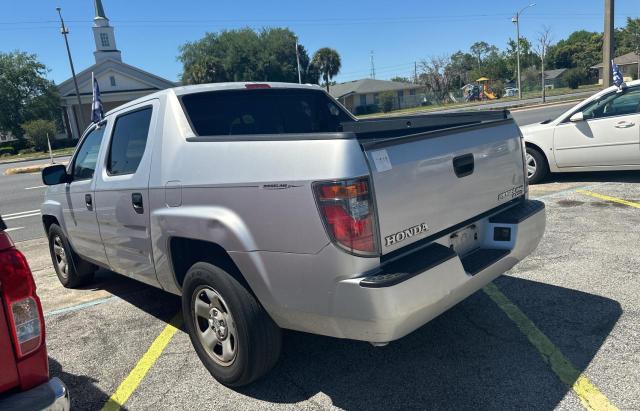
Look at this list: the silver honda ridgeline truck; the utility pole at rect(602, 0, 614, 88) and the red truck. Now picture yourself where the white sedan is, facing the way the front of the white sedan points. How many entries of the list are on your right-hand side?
1

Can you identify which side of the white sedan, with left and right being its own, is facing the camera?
left

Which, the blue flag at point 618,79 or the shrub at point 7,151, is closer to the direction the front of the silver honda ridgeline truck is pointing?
the shrub

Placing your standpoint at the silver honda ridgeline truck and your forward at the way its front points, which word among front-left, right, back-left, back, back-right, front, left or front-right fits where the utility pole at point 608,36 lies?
right

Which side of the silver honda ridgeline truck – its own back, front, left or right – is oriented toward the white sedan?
right

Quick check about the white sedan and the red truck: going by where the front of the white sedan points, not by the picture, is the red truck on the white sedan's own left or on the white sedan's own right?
on the white sedan's own left

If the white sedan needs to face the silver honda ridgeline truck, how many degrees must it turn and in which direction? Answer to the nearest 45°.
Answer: approximately 90° to its left

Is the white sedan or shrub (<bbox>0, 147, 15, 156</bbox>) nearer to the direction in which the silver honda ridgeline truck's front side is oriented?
the shrub

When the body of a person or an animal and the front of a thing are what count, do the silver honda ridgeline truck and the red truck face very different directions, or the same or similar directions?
same or similar directions

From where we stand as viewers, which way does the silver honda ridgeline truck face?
facing away from the viewer and to the left of the viewer

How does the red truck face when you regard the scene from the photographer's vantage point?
facing away from the viewer and to the left of the viewer

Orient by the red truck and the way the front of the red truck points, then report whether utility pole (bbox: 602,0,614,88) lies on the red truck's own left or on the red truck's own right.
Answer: on the red truck's own right
